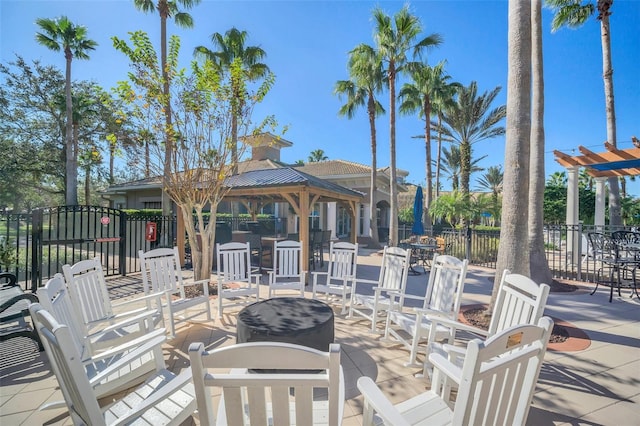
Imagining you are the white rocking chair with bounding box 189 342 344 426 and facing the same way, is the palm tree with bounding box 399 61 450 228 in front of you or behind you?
in front

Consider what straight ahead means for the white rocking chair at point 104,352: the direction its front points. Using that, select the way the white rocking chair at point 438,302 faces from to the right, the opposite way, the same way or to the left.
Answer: the opposite way

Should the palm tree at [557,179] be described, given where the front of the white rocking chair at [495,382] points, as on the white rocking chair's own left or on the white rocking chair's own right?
on the white rocking chair's own right

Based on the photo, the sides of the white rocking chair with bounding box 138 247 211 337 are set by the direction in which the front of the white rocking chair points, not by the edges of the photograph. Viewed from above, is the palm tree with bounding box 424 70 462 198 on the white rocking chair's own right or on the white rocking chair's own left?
on the white rocking chair's own left

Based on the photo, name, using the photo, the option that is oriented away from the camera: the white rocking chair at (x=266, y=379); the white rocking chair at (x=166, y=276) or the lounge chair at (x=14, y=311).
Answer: the white rocking chair at (x=266, y=379)

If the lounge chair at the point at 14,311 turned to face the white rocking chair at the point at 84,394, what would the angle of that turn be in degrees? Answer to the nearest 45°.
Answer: approximately 45° to its right

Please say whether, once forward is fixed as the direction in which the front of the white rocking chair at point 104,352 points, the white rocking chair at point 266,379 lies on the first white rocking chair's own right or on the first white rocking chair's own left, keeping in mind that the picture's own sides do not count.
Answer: on the first white rocking chair's own right

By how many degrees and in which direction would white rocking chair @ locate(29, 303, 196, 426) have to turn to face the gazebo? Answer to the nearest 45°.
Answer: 0° — it already faces it

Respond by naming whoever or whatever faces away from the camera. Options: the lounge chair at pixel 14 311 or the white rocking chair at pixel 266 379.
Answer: the white rocking chair

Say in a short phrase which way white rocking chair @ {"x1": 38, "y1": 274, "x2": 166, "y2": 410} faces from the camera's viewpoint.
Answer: facing to the right of the viewer

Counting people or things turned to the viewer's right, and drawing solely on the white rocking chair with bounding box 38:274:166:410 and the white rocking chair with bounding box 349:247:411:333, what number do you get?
1

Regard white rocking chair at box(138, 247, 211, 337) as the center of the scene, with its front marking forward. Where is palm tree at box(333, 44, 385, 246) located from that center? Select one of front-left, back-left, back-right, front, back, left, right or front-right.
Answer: left

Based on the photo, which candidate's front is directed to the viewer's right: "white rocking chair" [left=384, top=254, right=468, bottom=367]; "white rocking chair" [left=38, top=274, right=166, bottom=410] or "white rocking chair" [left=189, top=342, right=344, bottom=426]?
"white rocking chair" [left=38, top=274, right=166, bottom=410]

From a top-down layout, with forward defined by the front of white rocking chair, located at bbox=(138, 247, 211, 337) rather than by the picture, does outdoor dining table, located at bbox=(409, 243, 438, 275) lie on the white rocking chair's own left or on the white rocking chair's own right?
on the white rocking chair's own left

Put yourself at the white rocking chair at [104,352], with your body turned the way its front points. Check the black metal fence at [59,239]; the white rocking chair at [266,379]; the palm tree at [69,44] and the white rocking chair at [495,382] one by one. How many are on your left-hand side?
2
